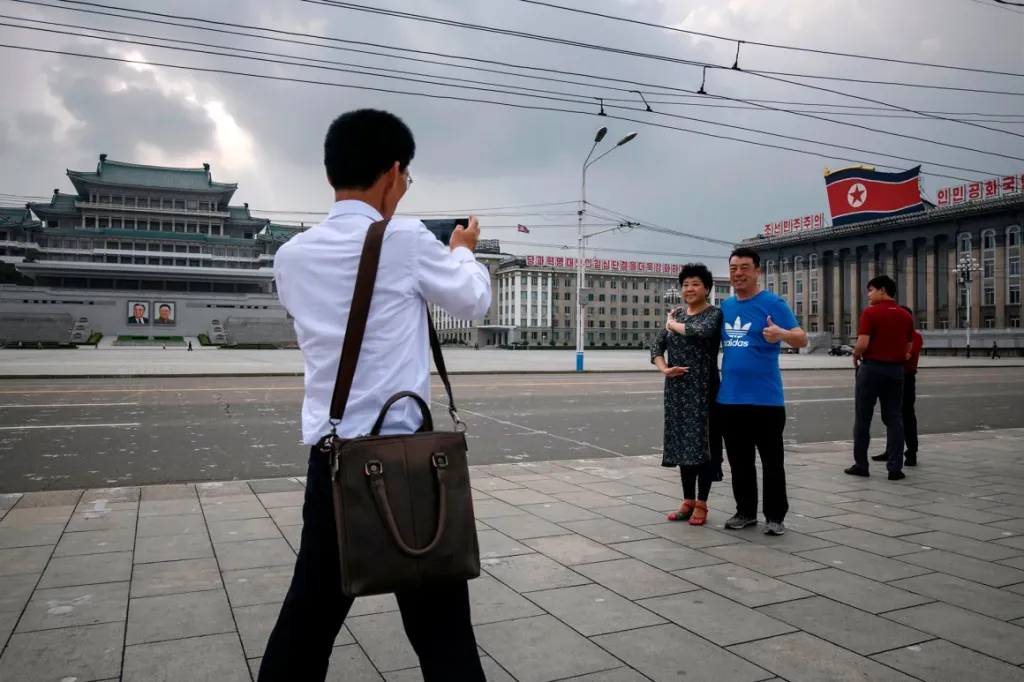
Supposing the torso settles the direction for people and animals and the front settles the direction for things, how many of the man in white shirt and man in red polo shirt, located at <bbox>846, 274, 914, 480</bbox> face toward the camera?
0

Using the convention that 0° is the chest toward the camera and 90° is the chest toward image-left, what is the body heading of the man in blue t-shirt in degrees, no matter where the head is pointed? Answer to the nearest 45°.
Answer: approximately 45°

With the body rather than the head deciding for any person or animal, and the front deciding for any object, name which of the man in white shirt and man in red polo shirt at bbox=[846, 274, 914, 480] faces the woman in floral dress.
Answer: the man in white shirt

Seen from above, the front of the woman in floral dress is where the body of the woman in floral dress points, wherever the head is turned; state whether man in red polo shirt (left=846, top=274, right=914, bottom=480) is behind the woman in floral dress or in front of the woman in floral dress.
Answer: behind

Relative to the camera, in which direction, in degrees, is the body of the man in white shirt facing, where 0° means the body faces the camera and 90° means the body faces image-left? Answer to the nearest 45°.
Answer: approximately 225°

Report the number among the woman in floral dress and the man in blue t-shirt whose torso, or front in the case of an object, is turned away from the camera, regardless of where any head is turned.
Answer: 0

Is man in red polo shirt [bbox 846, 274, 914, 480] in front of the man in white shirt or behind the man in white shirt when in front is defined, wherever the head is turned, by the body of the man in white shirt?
in front

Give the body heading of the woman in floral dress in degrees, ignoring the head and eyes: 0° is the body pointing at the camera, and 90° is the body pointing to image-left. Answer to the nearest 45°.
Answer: approximately 45°

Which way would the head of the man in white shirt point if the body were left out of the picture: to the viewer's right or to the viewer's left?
to the viewer's right

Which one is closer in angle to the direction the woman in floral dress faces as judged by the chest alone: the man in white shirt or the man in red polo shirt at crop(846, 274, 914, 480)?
the man in white shirt

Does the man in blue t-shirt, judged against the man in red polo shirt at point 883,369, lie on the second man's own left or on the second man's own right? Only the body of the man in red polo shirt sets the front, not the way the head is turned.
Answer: on the second man's own left

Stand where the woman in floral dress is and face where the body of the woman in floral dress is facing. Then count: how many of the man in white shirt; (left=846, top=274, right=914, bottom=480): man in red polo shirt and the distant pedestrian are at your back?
2
